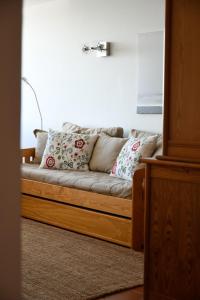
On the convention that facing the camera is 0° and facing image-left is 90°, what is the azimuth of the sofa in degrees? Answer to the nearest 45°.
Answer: approximately 45°
